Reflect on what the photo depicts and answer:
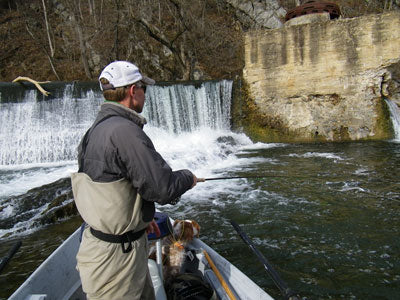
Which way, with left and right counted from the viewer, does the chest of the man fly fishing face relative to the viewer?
facing away from the viewer and to the right of the viewer

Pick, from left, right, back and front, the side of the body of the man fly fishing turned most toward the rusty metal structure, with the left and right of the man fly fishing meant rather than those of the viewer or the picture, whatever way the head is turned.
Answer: front

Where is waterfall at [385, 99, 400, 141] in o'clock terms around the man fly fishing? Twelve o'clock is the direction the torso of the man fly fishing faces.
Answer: The waterfall is roughly at 12 o'clock from the man fly fishing.

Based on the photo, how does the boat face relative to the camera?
away from the camera

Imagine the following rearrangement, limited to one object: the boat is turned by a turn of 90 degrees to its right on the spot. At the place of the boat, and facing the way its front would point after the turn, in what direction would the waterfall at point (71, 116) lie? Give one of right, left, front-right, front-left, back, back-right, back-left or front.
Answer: left

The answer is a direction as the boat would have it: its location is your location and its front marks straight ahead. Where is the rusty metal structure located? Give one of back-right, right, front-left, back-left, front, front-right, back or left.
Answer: front-right

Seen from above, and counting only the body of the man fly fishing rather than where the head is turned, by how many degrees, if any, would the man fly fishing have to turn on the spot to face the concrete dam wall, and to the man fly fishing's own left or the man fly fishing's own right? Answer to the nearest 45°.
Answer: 0° — they already face it

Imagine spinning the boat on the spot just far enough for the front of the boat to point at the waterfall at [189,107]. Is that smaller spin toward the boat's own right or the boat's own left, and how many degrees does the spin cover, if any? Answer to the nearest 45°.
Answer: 0° — it already faces it
